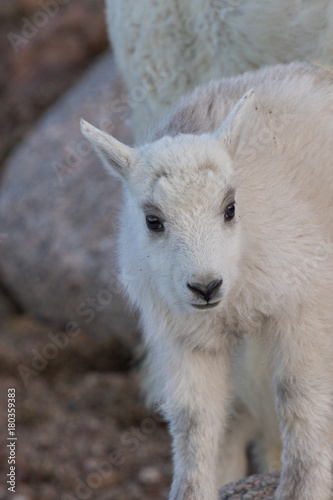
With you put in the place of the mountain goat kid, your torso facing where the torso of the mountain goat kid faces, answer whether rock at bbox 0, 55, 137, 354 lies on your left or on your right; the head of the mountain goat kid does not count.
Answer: on your right

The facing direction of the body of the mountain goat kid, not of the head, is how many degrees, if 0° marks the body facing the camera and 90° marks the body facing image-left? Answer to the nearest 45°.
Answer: approximately 45°
